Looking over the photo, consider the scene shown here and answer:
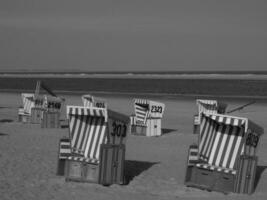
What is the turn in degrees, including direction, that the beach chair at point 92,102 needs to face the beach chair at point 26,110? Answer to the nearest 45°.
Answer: approximately 90° to its right

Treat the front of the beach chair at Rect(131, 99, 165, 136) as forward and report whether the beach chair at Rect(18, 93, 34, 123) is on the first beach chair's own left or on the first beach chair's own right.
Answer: on the first beach chair's own right

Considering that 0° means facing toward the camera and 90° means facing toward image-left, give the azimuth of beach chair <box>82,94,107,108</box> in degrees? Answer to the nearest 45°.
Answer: approximately 45°

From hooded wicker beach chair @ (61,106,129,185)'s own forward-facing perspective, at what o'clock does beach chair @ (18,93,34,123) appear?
The beach chair is roughly at 4 o'clock from the hooded wicker beach chair.

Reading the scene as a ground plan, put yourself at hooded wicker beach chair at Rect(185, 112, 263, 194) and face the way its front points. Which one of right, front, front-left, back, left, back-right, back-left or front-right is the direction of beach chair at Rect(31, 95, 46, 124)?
right

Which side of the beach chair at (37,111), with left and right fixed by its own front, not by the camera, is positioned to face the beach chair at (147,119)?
left

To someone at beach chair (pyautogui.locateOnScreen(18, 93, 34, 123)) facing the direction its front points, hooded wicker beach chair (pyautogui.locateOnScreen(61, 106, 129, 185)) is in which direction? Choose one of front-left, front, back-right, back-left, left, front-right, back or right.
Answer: front-left

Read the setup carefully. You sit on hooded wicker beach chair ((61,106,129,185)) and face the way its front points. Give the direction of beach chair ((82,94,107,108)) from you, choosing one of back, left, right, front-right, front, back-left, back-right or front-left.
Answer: back-right

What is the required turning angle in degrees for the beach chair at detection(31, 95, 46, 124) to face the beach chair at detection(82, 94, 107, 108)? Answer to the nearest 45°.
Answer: approximately 90° to its left

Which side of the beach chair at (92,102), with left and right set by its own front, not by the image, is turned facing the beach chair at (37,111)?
right

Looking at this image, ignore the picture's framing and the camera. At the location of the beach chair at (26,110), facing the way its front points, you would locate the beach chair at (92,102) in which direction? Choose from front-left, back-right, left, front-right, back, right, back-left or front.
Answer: left

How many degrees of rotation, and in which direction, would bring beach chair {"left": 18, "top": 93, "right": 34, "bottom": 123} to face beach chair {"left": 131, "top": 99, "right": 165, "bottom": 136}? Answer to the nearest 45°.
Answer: approximately 90° to its left
